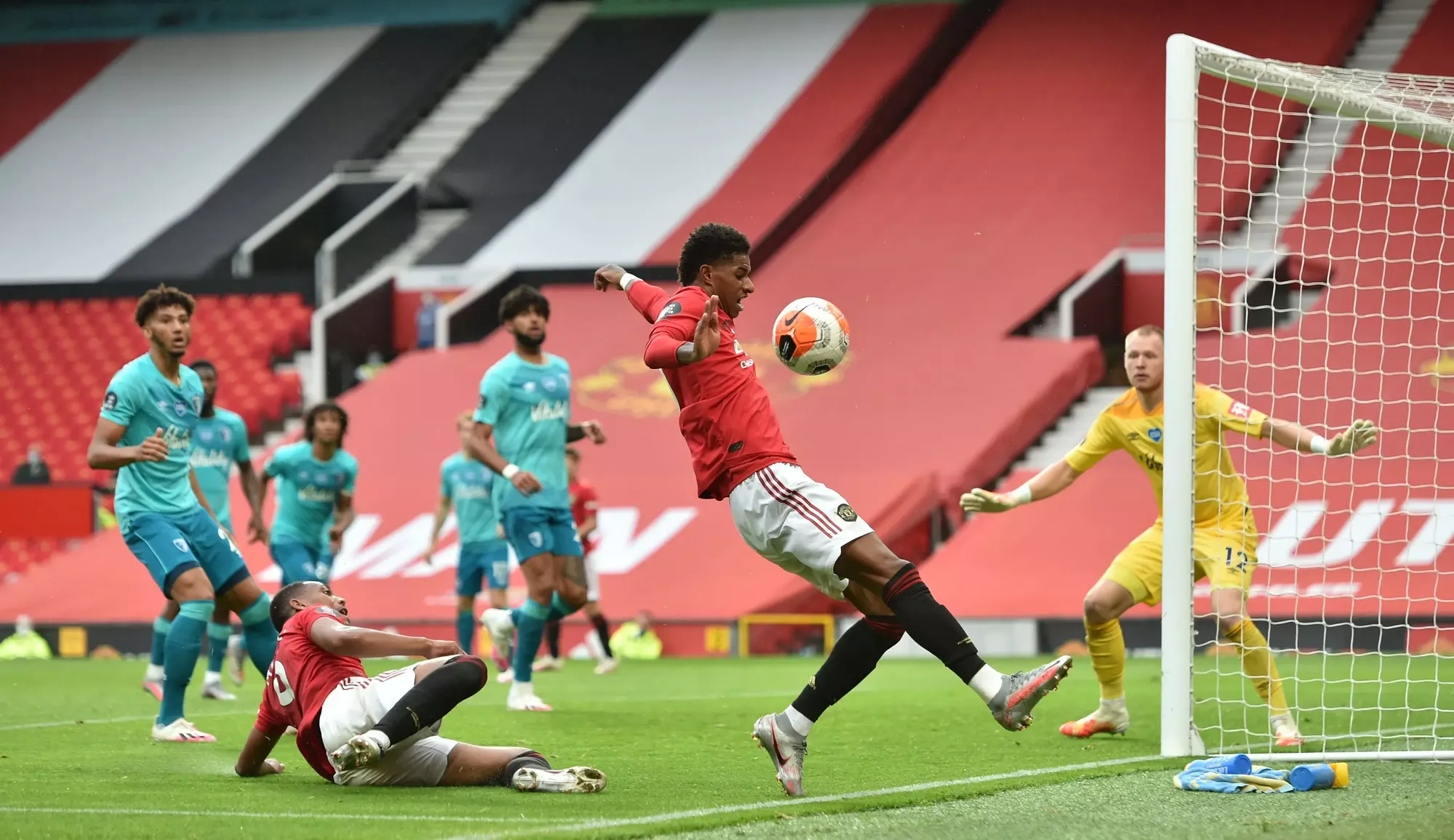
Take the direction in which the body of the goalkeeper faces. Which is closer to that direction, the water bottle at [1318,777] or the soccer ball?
the soccer ball

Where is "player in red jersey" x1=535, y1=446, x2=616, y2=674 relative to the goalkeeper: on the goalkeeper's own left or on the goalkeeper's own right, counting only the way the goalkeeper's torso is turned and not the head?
on the goalkeeper's own right

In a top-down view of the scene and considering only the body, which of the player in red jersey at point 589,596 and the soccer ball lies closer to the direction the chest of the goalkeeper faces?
the soccer ball

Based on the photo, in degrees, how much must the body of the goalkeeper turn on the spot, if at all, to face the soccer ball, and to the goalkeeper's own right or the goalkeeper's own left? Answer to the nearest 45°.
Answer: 0° — they already face it

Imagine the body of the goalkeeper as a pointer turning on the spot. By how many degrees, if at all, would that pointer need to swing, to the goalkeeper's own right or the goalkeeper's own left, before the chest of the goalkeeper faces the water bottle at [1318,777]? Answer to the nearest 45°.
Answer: approximately 45° to the goalkeeper's own left

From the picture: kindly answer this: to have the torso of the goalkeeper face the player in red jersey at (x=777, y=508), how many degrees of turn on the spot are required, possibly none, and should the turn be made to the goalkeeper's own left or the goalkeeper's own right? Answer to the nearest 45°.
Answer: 0° — they already face them

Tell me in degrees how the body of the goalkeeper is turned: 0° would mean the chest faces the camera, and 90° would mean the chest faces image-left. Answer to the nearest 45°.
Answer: approximately 45°

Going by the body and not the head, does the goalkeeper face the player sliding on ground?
yes

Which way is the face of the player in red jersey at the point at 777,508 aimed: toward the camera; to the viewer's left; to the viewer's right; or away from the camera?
to the viewer's right

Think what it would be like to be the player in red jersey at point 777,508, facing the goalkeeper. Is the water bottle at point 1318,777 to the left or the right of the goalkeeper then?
right

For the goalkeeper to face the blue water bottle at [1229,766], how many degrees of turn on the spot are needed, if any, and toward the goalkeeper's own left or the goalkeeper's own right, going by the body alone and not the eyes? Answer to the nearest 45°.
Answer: approximately 45° to the goalkeeper's own left
